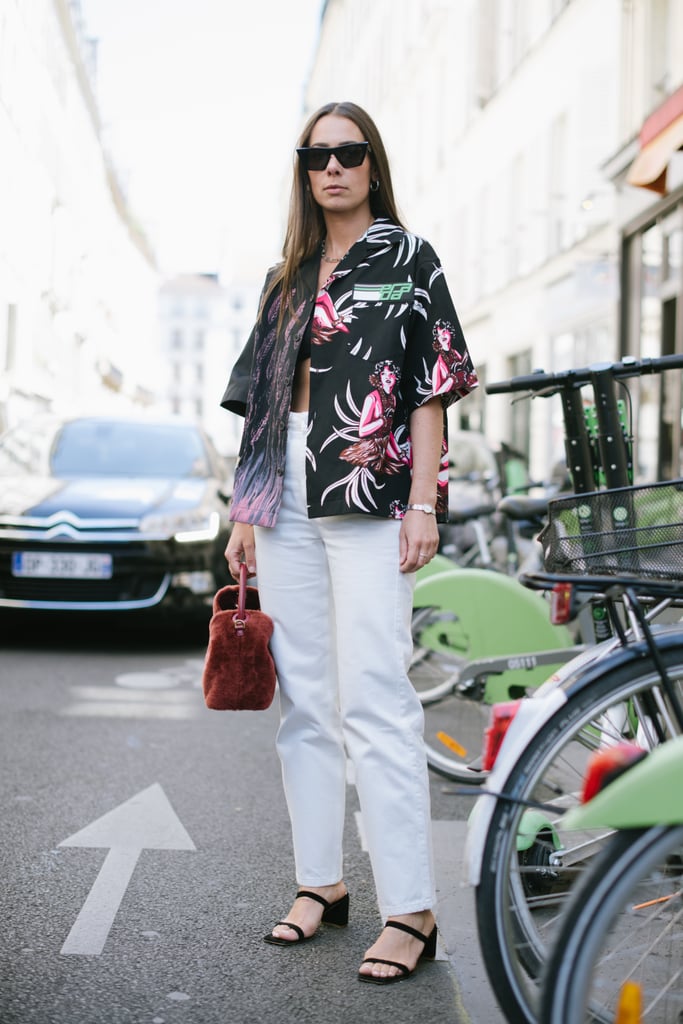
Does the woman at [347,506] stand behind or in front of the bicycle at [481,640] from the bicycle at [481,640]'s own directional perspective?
behind

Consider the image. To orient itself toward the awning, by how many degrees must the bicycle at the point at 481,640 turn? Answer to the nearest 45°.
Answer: approximately 45° to its left

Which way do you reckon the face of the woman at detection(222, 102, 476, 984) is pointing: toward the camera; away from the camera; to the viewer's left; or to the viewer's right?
toward the camera

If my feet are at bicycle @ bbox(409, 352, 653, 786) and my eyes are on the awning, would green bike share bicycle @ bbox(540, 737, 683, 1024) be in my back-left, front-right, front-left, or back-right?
back-right
